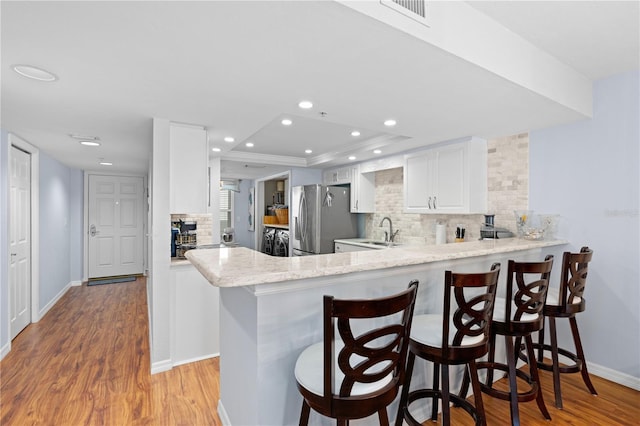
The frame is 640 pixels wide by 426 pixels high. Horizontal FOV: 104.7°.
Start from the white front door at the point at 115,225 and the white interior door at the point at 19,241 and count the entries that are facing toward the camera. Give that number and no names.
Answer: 1

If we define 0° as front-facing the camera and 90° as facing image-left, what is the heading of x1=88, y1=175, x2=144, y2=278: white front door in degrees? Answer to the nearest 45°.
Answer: approximately 0°

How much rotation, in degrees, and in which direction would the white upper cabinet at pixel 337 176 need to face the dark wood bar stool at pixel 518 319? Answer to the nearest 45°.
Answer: approximately 45° to its left

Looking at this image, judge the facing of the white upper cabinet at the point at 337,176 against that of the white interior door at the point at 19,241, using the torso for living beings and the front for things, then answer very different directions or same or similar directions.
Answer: very different directions

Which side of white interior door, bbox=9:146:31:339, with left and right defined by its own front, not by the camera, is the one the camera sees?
right

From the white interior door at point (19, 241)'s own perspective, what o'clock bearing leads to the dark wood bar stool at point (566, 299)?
The dark wood bar stool is roughly at 2 o'clock from the white interior door.

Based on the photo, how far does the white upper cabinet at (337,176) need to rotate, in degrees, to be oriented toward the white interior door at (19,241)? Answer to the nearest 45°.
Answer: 0° — it already faces it

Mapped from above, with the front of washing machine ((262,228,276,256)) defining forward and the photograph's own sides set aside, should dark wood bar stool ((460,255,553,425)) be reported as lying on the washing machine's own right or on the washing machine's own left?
on the washing machine's own left

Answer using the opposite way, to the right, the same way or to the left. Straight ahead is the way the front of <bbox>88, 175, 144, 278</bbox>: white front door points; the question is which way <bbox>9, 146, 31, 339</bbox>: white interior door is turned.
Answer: to the left
